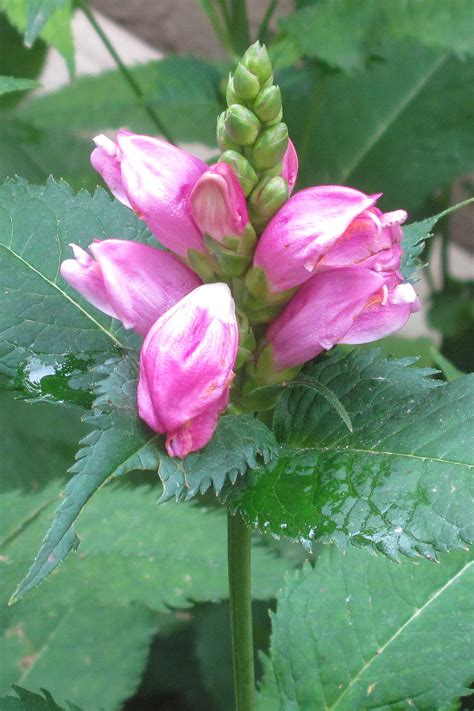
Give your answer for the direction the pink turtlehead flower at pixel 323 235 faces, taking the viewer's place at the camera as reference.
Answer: facing to the right of the viewer

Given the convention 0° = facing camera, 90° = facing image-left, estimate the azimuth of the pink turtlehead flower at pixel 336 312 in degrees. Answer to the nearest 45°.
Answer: approximately 270°

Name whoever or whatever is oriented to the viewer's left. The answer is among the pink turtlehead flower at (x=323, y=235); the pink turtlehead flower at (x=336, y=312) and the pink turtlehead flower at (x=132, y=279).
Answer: the pink turtlehead flower at (x=132, y=279)

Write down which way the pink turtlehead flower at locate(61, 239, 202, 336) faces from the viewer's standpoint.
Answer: facing to the left of the viewer

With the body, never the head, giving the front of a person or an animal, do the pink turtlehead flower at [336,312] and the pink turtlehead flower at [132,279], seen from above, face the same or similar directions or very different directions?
very different directions

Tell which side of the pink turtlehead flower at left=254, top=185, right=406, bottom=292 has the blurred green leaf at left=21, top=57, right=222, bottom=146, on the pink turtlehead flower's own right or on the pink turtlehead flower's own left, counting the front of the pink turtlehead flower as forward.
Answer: on the pink turtlehead flower's own left

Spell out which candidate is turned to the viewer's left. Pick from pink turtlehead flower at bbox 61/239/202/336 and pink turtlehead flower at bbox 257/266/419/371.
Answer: pink turtlehead flower at bbox 61/239/202/336

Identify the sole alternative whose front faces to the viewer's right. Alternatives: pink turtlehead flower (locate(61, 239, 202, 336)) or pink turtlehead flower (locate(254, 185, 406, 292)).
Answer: pink turtlehead flower (locate(254, 185, 406, 292))
